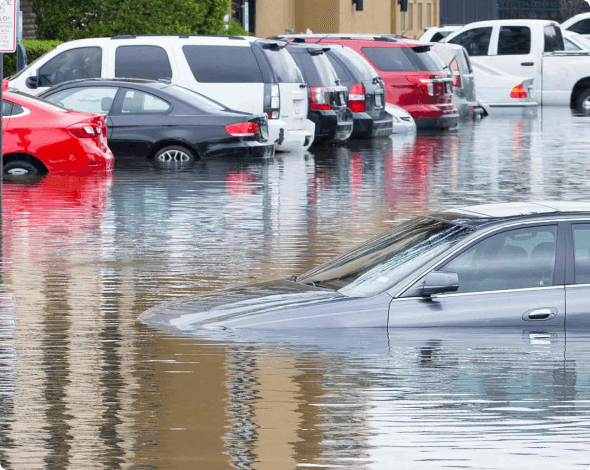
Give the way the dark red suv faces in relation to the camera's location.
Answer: facing away from the viewer and to the left of the viewer

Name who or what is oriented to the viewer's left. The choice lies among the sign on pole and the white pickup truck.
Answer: the white pickup truck

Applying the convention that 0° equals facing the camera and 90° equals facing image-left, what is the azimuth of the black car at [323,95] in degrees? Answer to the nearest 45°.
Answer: approximately 135°

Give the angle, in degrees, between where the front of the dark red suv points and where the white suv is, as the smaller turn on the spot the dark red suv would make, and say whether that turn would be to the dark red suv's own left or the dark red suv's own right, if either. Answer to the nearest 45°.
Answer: approximately 90° to the dark red suv's own left

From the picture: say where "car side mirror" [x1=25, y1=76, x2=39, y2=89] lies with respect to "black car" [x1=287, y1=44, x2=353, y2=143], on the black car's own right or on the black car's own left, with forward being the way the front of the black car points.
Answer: on the black car's own left

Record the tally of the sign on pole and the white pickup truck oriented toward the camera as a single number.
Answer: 1

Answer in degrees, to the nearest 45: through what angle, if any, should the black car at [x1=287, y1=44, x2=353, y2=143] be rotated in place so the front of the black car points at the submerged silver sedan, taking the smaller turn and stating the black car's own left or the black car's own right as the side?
approximately 135° to the black car's own left

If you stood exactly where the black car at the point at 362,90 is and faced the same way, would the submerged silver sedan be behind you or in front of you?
behind

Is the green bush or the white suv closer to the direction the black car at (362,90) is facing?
the green bush

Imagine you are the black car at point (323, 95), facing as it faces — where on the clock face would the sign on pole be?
The sign on pole is roughly at 8 o'clock from the black car.

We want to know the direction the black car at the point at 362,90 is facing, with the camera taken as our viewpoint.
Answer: facing away from the viewer and to the left of the viewer
